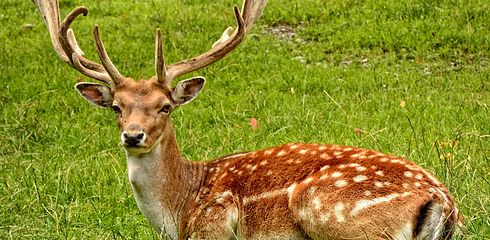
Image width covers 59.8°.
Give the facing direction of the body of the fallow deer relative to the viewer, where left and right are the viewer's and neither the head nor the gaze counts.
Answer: facing to the left of the viewer
